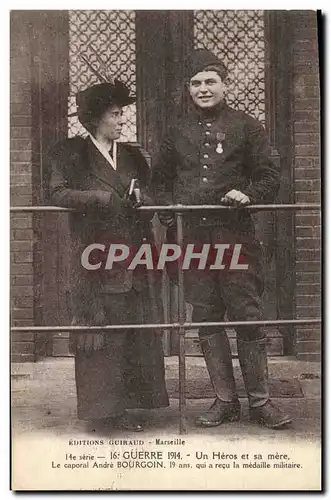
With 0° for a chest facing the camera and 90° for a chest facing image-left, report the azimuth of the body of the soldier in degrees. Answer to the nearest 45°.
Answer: approximately 0°

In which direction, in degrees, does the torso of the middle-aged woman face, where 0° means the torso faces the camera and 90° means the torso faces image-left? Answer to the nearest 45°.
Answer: approximately 315°
